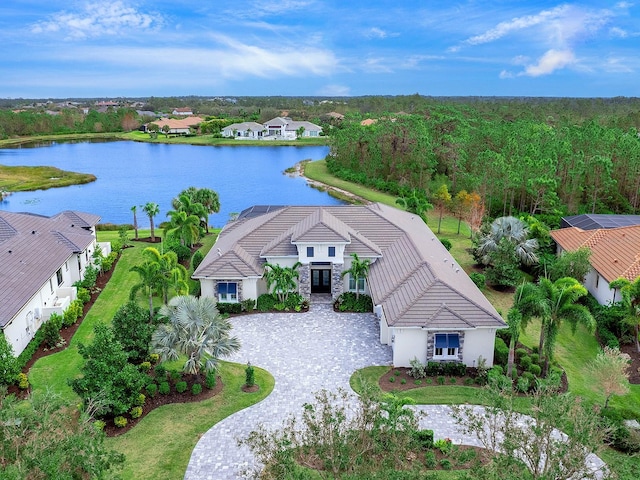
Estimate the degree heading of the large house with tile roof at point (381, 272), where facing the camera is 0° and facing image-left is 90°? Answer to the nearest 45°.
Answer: approximately 0°

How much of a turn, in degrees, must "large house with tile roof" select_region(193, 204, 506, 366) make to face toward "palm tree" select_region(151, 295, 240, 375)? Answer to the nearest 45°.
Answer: approximately 45° to its right

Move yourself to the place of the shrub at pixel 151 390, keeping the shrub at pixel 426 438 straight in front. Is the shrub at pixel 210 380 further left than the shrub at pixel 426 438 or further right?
left

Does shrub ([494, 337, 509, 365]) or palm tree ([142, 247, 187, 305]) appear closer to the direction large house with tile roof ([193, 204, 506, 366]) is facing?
the shrub

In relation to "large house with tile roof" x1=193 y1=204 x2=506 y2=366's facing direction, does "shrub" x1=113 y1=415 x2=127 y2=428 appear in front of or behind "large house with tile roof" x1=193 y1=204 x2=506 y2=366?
in front

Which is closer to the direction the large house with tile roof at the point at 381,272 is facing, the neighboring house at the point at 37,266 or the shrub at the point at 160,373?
the shrub

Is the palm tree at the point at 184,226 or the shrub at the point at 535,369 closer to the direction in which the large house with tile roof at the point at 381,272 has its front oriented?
the shrub

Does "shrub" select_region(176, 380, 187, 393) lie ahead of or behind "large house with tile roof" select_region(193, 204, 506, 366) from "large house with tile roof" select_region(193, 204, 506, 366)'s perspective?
ahead

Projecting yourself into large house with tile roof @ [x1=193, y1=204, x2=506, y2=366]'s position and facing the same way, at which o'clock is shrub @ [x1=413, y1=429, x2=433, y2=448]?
The shrub is roughly at 12 o'clock from the large house with tile roof.

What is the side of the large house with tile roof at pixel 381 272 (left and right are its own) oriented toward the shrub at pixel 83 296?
right

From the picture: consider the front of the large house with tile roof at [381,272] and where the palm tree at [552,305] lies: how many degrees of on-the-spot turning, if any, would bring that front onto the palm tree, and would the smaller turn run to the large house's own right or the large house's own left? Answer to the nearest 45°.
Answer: approximately 45° to the large house's own left

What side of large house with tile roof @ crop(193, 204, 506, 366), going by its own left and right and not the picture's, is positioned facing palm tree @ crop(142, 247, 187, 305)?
right

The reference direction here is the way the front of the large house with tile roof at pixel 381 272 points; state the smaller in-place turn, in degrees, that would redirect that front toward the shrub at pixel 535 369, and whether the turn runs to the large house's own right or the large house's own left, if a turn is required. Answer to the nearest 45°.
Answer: approximately 45° to the large house's own left

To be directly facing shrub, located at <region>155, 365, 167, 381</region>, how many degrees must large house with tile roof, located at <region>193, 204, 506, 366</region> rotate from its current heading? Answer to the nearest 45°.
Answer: approximately 45° to its right

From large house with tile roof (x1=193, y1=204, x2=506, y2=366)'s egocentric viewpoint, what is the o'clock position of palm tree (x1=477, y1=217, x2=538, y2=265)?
The palm tree is roughly at 8 o'clock from the large house with tile roof.
